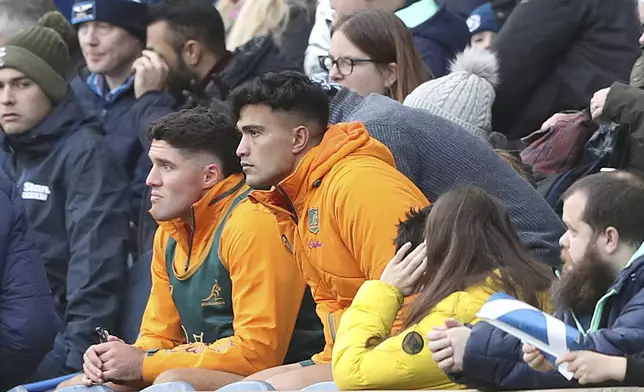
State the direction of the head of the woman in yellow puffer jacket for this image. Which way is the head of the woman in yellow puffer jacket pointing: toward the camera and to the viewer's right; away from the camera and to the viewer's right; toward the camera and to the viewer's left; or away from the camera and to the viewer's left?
away from the camera and to the viewer's left

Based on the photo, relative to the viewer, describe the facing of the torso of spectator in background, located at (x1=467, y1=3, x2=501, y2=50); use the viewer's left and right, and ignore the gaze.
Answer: facing the viewer and to the left of the viewer

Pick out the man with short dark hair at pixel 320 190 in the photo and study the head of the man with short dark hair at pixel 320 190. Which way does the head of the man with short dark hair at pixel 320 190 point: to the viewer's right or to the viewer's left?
to the viewer's left

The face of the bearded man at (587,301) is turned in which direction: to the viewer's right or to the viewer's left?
to the viewer's left

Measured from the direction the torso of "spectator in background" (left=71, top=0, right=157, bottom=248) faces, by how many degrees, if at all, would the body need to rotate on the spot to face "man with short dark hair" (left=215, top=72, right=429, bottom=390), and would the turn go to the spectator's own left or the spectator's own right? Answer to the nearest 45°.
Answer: approximately 45° to the spectator's own left

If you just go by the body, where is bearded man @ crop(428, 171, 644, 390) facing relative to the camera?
to the viewer's left

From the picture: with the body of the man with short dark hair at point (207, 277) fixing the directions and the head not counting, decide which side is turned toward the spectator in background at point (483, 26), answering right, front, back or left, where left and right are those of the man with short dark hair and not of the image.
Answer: back

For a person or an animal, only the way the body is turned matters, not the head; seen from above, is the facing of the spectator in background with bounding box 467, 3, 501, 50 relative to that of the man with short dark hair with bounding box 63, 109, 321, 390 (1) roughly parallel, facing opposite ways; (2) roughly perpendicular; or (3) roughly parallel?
roughly parallel

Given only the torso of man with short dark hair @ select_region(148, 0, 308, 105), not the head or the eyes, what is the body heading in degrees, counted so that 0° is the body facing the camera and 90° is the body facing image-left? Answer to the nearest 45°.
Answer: approximately 90°

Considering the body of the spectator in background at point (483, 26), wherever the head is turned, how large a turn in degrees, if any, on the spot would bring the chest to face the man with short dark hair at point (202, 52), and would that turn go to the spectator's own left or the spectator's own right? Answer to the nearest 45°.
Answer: approximately 45° to the spectator's own right
